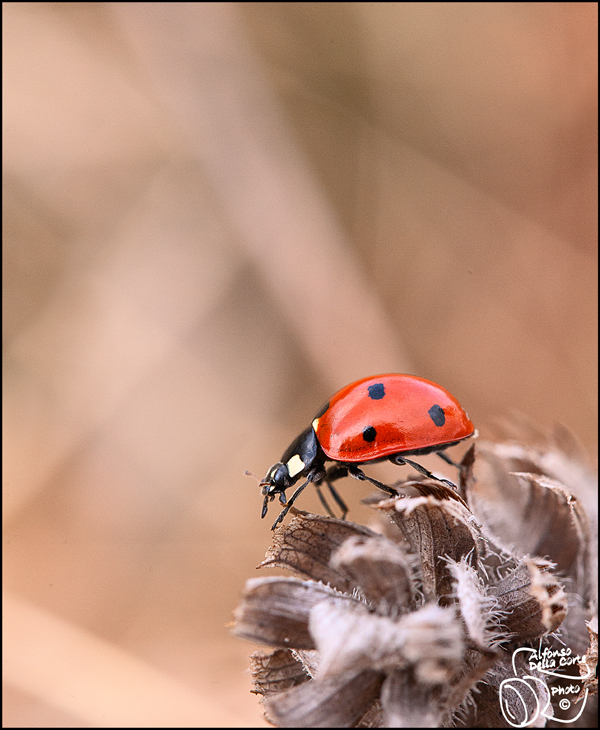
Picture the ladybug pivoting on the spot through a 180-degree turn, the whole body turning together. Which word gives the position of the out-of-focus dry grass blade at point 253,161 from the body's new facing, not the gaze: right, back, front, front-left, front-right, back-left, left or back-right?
left

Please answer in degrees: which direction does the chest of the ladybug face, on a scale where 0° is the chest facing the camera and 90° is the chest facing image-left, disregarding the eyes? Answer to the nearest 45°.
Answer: approximately 90°
